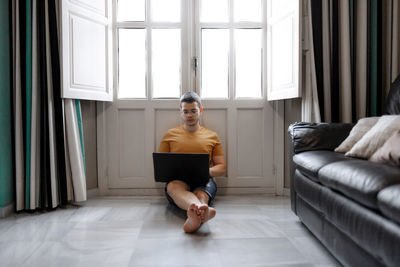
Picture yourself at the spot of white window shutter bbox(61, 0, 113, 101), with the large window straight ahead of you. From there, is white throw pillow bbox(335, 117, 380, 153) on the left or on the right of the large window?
right

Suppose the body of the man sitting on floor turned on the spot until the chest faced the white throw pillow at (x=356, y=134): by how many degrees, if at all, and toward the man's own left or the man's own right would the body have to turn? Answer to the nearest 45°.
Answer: approximately 45° to the man's own left

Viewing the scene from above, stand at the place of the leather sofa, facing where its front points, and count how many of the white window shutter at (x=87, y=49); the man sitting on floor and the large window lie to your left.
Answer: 0

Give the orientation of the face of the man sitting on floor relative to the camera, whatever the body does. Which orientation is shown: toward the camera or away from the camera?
toward the camera

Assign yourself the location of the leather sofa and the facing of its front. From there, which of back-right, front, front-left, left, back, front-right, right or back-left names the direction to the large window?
right

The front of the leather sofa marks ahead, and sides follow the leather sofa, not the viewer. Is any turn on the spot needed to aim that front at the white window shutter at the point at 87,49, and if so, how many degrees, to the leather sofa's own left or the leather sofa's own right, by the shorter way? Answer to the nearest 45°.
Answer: approximately 45° to the leather sofa's own right

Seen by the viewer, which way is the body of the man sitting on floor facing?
toward the camera

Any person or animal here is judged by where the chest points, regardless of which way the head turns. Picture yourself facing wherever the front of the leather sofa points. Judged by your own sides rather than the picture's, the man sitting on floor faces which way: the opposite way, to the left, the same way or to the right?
to the left

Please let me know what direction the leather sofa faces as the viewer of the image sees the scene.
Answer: facing the viewer and to the left of the viewer

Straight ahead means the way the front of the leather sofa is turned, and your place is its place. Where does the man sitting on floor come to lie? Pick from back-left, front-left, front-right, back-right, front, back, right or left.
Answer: right
